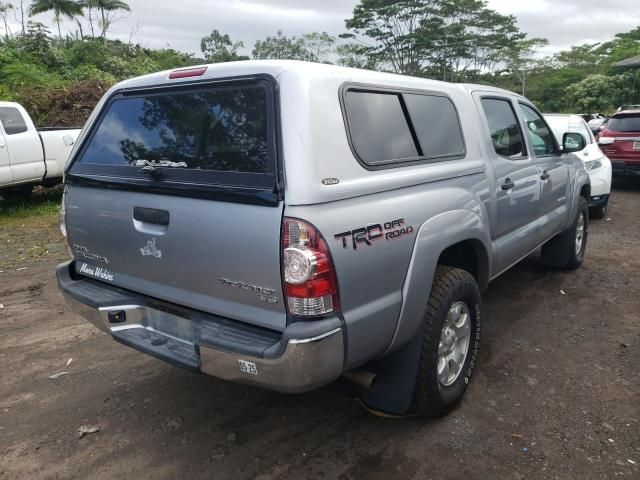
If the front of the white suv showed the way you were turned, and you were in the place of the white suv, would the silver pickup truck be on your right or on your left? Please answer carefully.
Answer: on your right

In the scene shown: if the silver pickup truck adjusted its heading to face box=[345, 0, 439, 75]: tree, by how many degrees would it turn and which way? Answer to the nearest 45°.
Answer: approximately 45° to its left

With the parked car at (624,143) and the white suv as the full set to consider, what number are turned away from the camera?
1

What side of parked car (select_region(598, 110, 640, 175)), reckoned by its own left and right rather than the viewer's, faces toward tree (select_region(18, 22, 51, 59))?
left

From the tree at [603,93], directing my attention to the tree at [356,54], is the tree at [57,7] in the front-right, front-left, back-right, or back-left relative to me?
front-left

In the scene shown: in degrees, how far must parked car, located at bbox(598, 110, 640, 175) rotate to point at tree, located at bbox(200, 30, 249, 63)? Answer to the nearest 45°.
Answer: approximately 45° to its left

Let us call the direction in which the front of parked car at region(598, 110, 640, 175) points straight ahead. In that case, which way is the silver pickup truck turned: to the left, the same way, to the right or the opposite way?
the same way

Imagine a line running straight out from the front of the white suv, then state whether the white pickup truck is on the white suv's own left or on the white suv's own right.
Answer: on the white suv's own right

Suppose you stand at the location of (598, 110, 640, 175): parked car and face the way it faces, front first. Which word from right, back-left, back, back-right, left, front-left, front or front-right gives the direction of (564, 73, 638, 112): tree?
front

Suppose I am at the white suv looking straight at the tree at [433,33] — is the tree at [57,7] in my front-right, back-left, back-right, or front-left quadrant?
front-left

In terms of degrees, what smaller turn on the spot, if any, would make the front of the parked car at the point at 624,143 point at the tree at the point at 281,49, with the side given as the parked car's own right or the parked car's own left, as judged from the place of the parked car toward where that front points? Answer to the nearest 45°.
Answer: approximately 45° to the parked car's own left

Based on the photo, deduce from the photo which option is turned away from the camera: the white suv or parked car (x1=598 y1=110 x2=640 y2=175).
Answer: the parked car

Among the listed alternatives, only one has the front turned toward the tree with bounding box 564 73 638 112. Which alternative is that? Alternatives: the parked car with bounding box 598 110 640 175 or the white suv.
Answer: the parked car

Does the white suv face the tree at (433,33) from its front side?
no

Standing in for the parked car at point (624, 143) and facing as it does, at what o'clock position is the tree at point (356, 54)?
The tree is roughly at 11 o'clock from the parked car.

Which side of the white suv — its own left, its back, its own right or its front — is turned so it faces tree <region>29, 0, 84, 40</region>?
back

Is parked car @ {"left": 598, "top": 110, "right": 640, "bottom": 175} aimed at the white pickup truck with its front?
no

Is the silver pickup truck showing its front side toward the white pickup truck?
no

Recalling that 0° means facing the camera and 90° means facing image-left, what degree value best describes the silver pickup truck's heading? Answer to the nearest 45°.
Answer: approximately 225°

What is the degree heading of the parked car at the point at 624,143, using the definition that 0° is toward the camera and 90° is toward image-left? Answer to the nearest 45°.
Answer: approximately 180°
